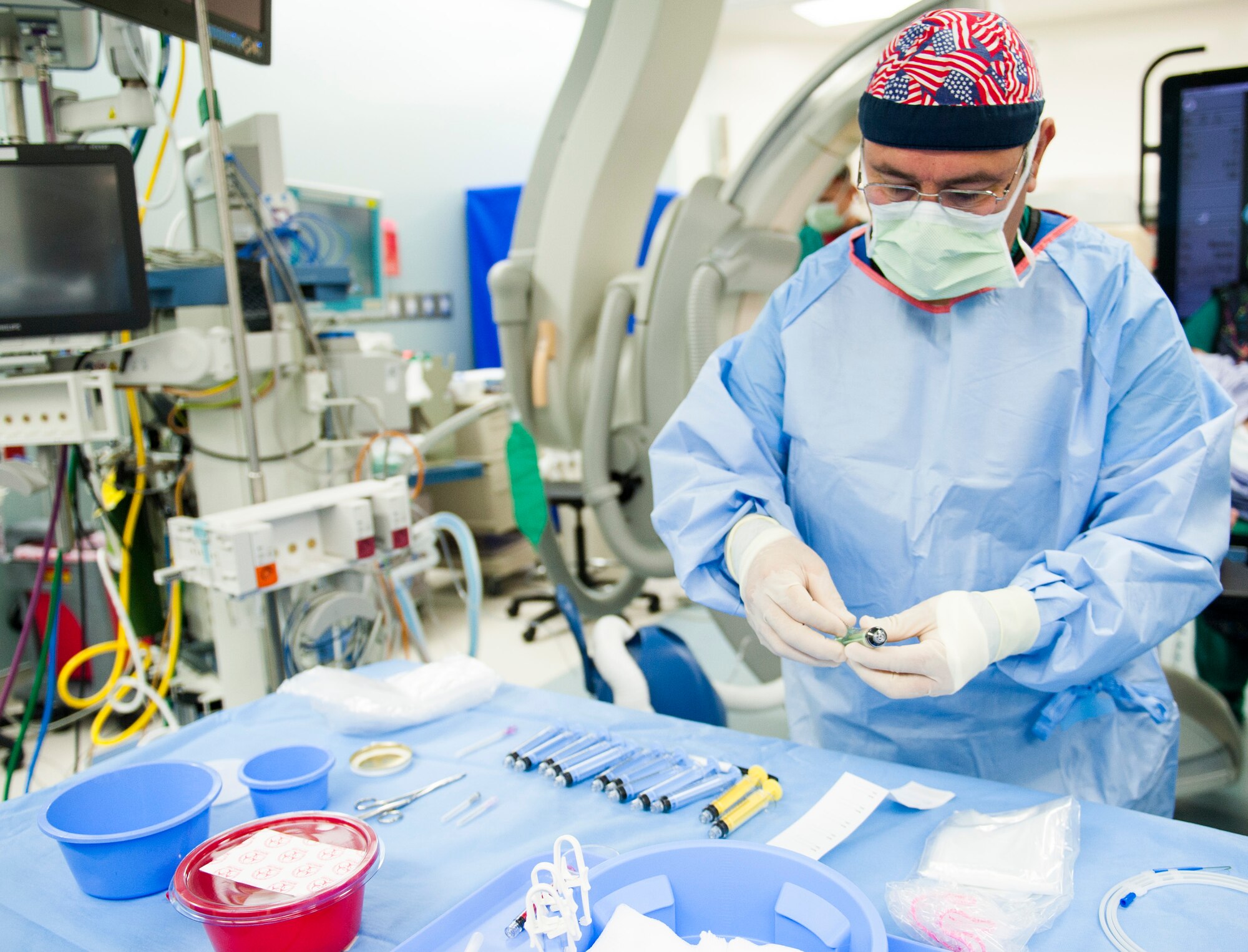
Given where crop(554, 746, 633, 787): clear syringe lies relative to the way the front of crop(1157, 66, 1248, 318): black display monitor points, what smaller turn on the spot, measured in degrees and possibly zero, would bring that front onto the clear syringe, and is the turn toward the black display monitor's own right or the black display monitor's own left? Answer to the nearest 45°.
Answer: approximately 45° to the black display monitor's own left

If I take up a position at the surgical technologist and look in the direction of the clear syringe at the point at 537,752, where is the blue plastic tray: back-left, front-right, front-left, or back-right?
front-left

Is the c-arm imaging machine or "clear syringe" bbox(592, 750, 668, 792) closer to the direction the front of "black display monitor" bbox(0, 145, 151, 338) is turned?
the clear syringe

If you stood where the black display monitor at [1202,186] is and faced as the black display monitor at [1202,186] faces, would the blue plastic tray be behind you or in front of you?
in front

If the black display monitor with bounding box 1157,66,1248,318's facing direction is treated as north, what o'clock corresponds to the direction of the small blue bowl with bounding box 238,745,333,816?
The small blue bowl is roughly at 1 o'clock from the black display monitor.

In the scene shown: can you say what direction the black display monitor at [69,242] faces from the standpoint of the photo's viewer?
facing the viewer

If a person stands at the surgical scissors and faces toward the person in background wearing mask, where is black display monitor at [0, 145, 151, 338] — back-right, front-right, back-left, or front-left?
front-left

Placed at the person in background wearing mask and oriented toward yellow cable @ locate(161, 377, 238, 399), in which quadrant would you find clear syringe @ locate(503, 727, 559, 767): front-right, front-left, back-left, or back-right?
front-left

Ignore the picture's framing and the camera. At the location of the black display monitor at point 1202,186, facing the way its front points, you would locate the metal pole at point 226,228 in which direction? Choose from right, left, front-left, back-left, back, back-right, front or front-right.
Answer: front

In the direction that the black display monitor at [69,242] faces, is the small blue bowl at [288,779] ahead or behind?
ahead

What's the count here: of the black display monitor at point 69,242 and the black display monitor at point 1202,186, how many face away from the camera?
0

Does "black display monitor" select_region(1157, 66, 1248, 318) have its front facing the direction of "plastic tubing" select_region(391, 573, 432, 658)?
yes

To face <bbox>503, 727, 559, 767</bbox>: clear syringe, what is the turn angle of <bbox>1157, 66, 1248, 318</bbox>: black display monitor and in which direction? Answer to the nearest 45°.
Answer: approximately 45° to its left
